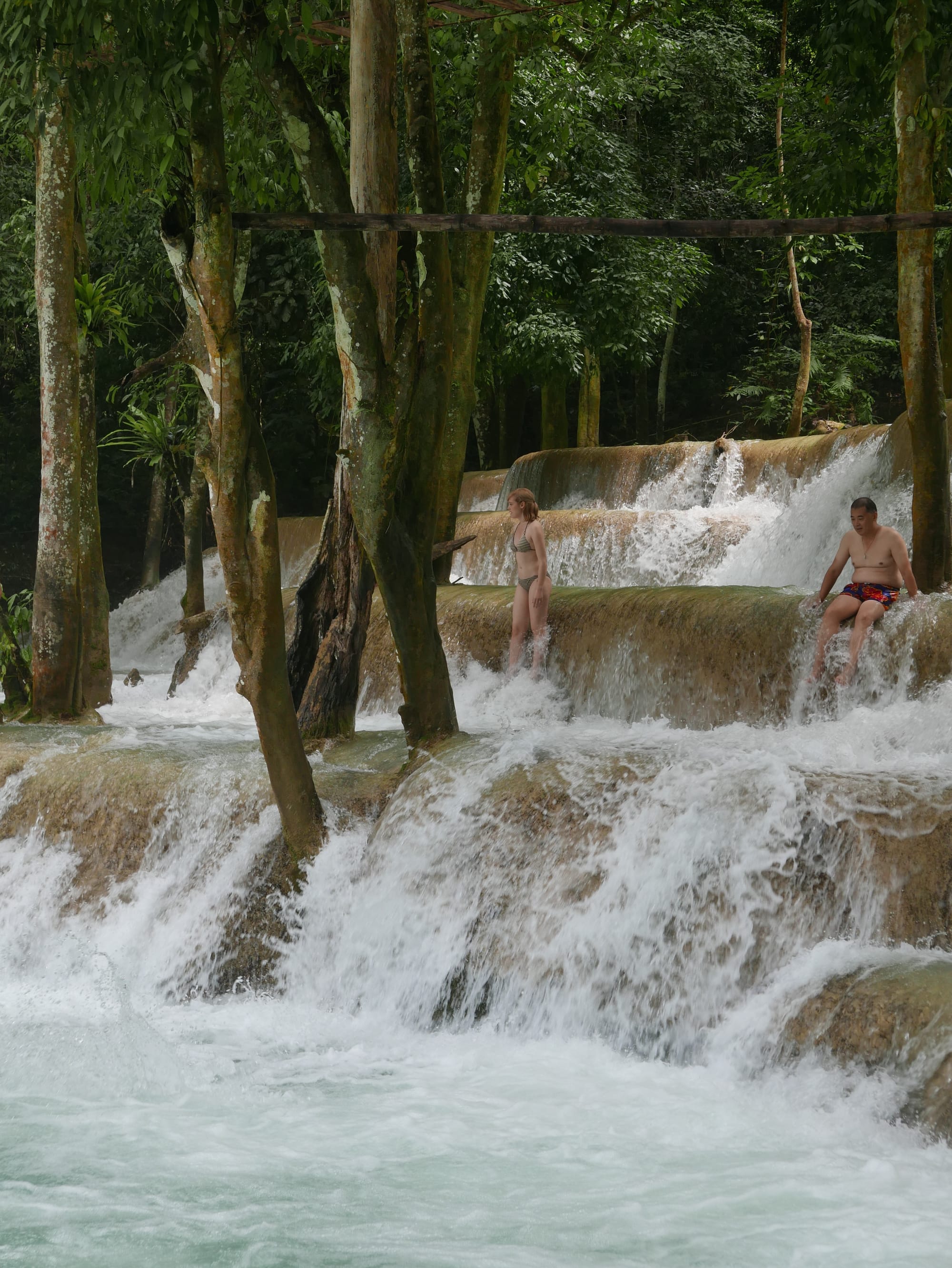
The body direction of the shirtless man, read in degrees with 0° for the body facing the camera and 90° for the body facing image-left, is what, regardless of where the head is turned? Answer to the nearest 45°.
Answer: approximately 45°

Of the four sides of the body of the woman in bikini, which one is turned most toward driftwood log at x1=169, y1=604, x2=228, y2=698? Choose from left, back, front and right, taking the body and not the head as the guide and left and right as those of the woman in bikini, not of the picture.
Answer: right

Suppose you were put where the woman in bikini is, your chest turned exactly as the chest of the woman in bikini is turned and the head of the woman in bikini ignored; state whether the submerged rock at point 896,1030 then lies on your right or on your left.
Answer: on your left

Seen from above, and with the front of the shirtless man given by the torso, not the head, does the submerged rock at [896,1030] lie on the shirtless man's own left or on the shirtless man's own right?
on the shirtless man's own left

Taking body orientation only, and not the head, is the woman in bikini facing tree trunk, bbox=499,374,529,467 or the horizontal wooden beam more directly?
the horizontal wooden beam

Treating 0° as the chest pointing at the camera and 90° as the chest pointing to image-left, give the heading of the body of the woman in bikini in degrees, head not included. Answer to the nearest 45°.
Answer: approximately 45°

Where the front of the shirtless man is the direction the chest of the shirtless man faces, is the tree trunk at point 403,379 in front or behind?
in front

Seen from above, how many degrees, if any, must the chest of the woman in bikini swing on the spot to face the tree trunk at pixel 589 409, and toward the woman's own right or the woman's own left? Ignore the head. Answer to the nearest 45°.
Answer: approximately 135° to the woman's own right
